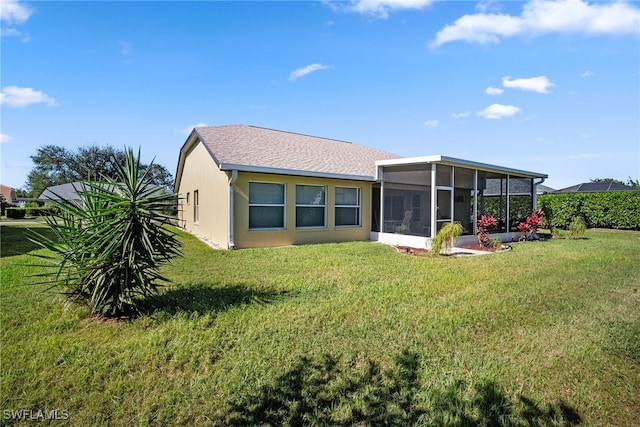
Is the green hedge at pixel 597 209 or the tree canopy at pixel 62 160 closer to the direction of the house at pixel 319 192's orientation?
the tree canopy

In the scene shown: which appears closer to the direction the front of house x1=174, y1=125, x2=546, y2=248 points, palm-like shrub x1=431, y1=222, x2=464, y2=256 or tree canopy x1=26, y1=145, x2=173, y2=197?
the tree canopy

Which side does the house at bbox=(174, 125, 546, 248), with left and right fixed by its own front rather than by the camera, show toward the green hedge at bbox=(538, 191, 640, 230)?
right

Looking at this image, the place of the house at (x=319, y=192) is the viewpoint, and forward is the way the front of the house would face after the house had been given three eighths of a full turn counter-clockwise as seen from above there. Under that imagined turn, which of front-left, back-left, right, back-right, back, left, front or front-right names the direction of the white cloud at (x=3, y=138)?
right

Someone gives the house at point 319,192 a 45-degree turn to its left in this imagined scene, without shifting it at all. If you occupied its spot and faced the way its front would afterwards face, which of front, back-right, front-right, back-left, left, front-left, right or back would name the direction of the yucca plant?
left

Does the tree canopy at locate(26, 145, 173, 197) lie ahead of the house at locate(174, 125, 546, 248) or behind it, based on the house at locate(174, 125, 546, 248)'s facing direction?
ahead

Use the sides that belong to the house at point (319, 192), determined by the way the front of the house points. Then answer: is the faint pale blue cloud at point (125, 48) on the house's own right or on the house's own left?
on the house's own left

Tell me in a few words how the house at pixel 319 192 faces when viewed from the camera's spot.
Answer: facing away from the viewer and to the left of the viewer
